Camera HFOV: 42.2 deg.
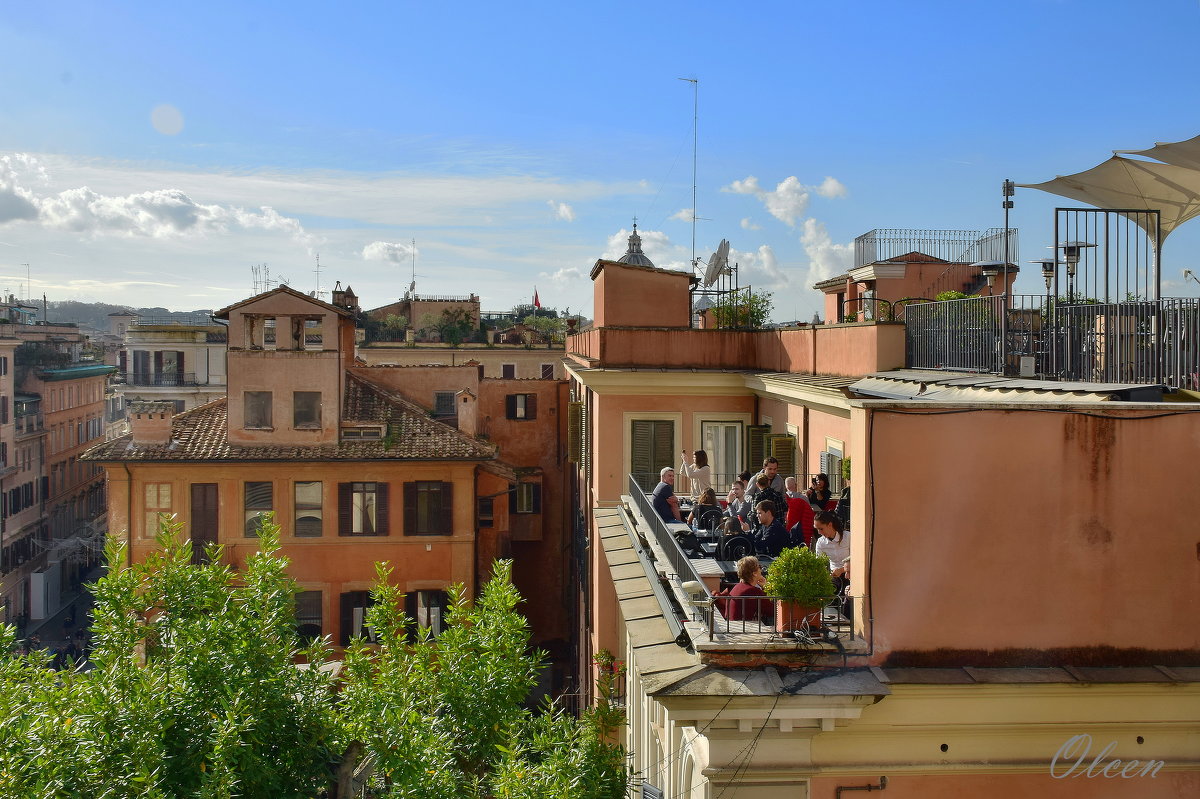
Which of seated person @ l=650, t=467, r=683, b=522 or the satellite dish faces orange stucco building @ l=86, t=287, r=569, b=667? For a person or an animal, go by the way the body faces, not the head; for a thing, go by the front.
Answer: the satellite dish

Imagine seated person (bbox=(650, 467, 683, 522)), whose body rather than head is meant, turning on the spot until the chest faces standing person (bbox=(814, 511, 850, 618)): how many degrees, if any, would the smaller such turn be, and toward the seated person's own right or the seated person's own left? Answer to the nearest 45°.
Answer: approximately 90° to the seated person's own right

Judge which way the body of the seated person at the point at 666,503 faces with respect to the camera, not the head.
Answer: to the viewer's right

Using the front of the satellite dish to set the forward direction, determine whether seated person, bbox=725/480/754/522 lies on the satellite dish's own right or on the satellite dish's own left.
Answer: on the satellite dish's own left

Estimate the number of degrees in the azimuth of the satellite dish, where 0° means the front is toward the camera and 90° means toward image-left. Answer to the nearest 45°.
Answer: approximately 90°

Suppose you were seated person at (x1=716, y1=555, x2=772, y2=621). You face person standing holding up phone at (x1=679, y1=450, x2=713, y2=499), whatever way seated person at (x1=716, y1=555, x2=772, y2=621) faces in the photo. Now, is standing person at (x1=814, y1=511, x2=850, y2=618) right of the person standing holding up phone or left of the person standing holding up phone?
right
